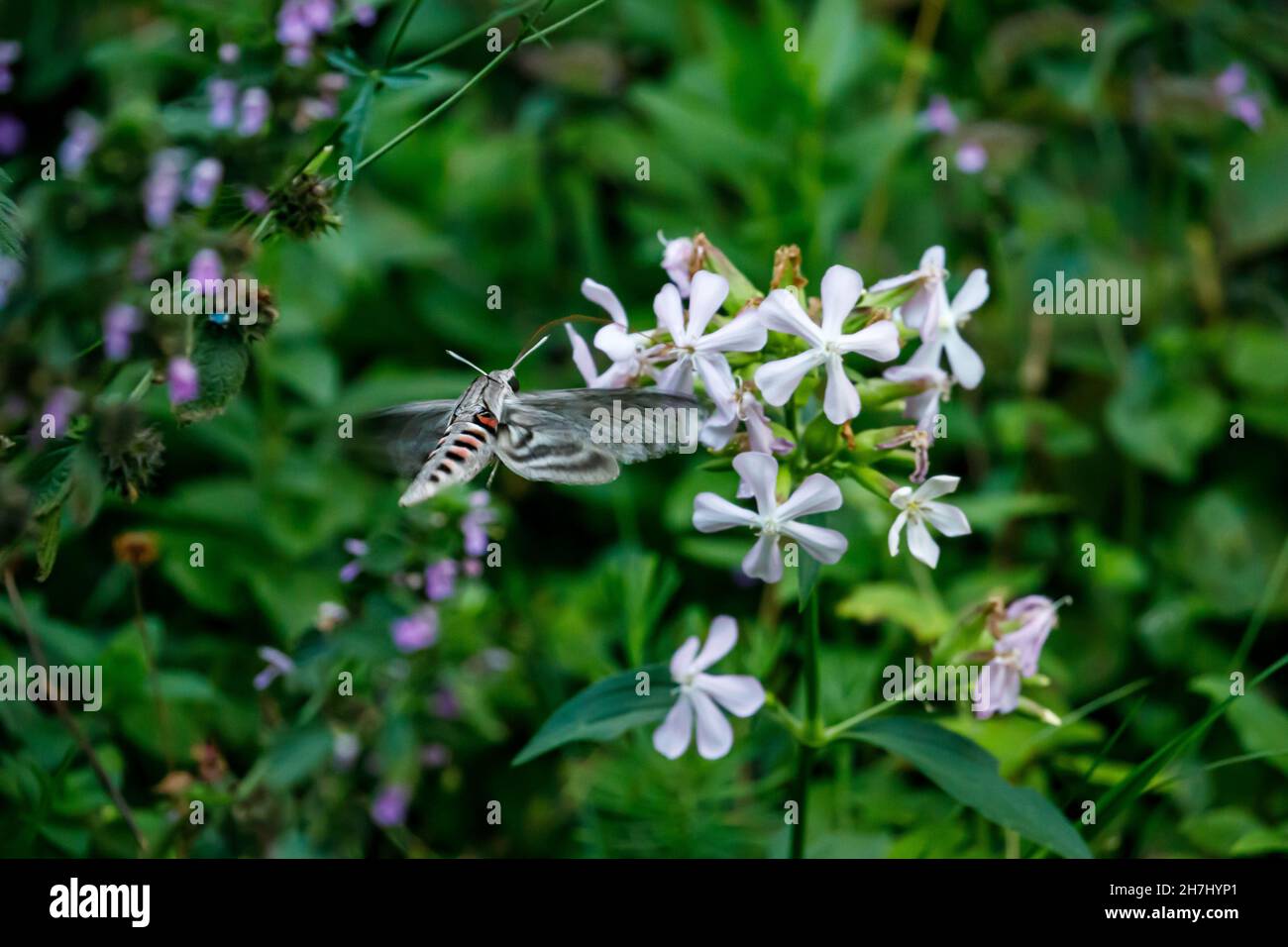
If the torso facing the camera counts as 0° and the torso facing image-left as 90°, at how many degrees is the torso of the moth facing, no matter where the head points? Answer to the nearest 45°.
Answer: approximately 225°
